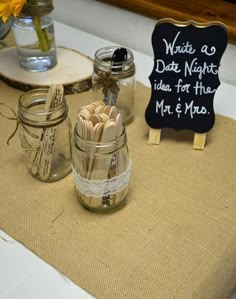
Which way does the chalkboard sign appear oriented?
toward the camera

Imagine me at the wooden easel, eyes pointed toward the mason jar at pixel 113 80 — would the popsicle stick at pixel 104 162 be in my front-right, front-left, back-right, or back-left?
front-left
